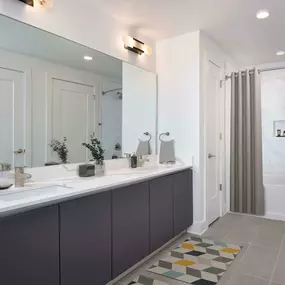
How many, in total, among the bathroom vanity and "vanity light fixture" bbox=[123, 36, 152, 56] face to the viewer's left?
0

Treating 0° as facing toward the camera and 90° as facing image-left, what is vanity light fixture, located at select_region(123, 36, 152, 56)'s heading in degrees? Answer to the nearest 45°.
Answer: approximately 315°

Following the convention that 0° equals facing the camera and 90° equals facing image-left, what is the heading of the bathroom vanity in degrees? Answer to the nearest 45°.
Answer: approximately 315°
